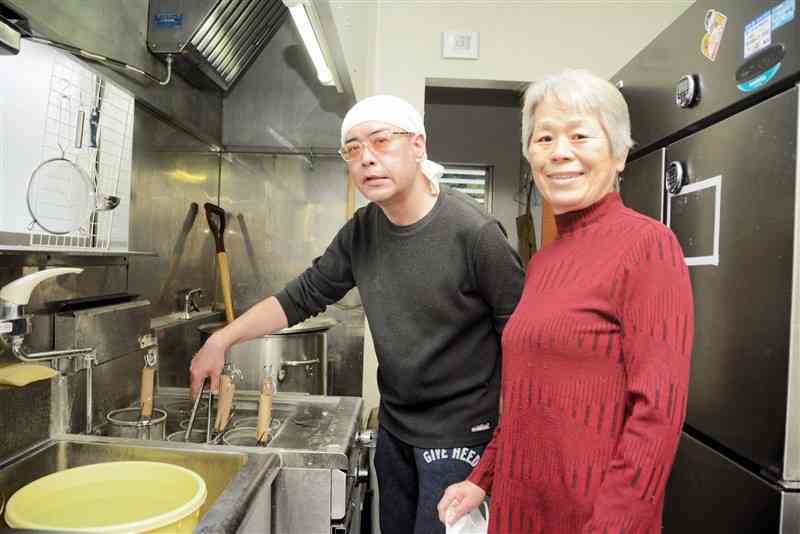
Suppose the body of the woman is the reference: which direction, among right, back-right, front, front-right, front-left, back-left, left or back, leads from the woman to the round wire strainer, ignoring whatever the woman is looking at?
front-right

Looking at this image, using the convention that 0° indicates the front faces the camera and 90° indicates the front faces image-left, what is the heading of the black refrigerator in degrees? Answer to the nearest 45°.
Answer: approximately 45°

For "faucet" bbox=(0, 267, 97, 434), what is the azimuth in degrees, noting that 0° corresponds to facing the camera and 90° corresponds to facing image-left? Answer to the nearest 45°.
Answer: approximately 270°

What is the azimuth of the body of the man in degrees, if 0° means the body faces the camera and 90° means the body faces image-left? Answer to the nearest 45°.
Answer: approximately 45°

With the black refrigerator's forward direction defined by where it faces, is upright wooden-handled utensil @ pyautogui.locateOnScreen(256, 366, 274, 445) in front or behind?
in front

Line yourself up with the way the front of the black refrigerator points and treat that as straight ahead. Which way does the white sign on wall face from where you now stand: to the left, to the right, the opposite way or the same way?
to the left

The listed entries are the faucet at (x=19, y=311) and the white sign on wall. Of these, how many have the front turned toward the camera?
1

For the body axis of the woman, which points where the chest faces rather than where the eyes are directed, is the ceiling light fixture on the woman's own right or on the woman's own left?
on the woman's own right

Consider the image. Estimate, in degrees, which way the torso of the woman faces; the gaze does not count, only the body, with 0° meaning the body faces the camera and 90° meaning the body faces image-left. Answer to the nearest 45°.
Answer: approximately 45°

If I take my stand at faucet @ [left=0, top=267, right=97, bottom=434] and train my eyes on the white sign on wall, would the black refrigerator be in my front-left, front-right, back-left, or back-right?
front-right

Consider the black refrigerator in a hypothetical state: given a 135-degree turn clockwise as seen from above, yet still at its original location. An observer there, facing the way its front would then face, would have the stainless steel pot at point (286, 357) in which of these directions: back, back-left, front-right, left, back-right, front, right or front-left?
left

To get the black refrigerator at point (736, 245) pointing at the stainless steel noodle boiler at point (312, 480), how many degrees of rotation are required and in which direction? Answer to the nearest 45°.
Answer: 0° — it already faces it

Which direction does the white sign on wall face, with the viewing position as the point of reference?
facing the viewer
